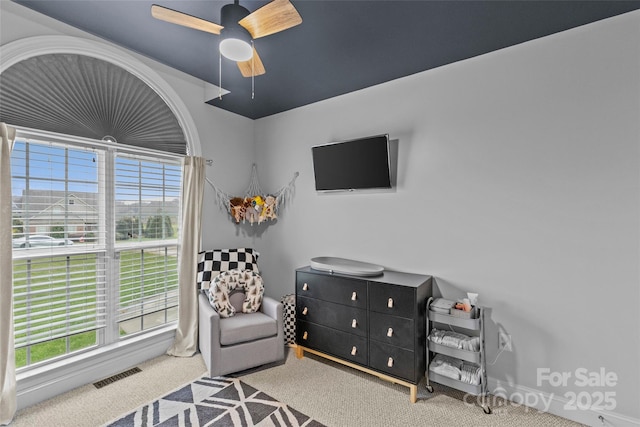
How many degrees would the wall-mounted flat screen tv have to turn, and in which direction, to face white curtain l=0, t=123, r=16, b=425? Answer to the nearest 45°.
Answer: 0° — it already faces it

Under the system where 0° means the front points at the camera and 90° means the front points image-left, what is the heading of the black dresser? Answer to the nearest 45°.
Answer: approximately 45°

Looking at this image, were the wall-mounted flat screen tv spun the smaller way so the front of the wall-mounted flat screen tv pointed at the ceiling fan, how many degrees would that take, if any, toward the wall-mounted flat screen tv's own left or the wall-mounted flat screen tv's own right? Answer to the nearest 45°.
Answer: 0° — it already faces it

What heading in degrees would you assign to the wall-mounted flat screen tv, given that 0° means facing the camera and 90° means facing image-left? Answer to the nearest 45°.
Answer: approximately 45°
